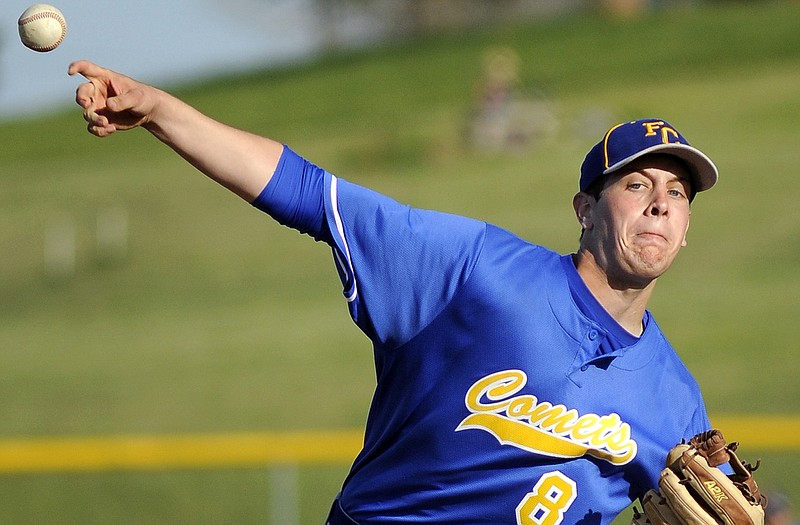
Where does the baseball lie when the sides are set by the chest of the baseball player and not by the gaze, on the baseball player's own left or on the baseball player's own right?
on the baseball player's own right
